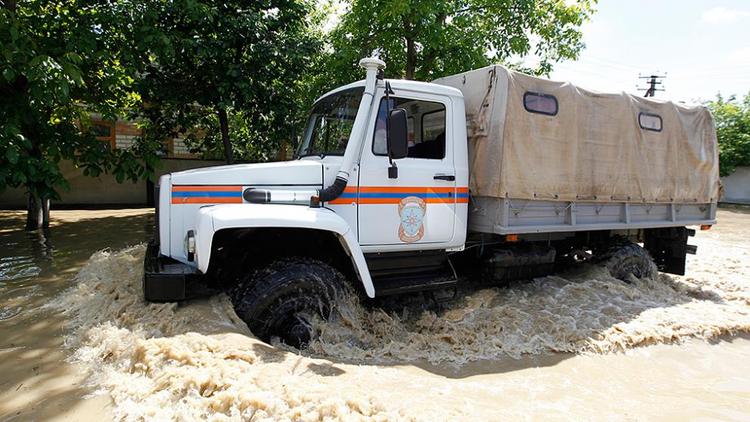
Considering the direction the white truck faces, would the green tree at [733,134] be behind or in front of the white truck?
behind

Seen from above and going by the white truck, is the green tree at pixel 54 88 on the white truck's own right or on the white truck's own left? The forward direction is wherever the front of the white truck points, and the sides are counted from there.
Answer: on the white truck's own right

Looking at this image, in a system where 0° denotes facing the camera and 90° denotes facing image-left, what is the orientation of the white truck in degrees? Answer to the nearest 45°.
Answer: approximately 45°

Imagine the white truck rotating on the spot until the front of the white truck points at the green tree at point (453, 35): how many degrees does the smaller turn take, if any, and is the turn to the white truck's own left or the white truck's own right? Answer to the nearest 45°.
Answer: approximately 135° to the white truck's own right

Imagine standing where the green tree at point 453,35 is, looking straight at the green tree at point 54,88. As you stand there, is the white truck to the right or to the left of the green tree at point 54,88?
left

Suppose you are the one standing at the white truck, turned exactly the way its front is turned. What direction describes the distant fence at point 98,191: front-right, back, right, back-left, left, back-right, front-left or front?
right

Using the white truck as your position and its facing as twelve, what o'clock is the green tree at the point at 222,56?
The green tree is roughly at 3 o'clock from the white truck.

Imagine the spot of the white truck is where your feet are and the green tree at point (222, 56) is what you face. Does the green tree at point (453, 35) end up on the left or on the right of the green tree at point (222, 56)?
right
